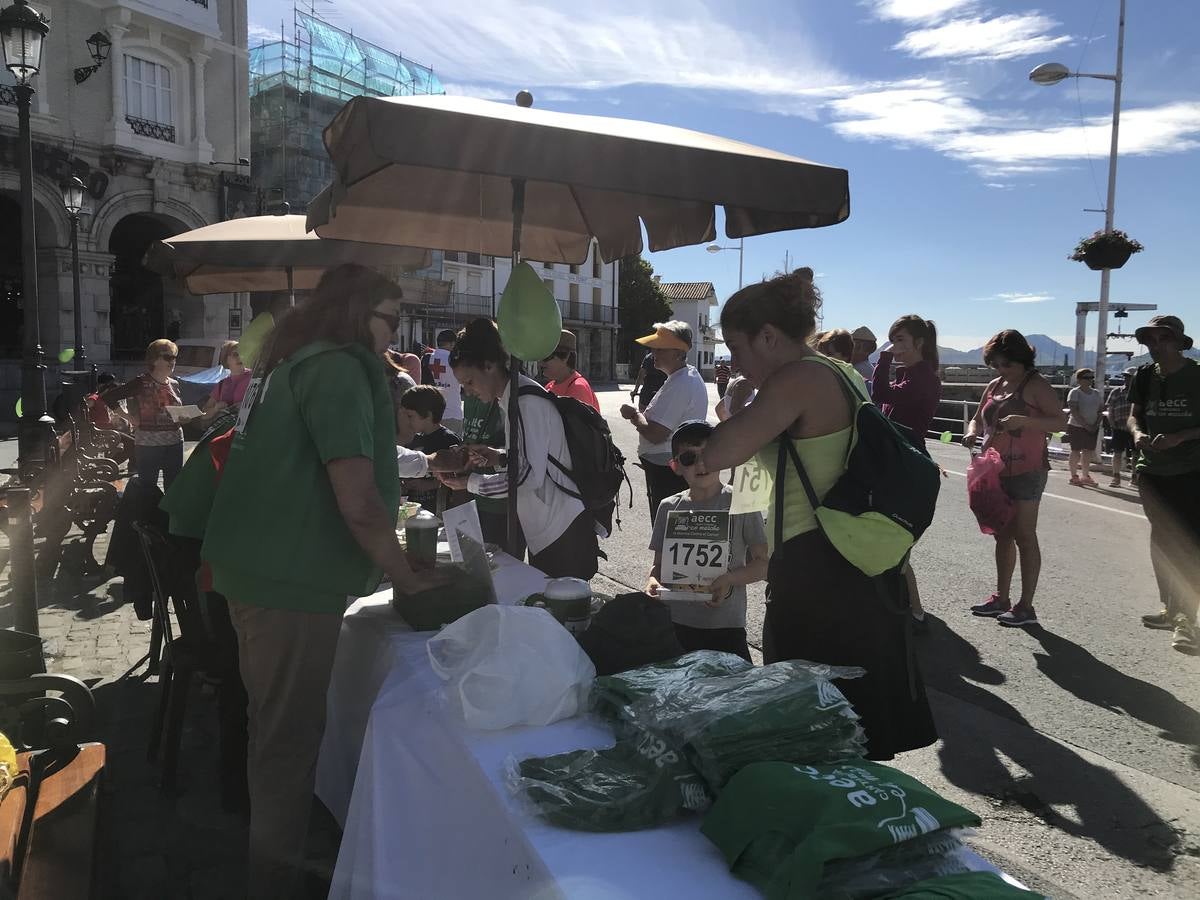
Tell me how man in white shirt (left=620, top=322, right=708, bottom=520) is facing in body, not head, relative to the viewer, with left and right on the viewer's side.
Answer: facing to the left of the viewer

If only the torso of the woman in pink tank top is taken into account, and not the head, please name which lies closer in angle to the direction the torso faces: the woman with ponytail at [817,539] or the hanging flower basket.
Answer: the woman with ponytail

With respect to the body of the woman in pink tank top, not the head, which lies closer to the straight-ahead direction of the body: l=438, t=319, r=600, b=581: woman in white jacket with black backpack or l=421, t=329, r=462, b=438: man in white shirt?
the woman in white jacket with black backpack

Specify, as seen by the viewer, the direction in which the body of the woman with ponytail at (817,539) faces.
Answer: to the viewer's left

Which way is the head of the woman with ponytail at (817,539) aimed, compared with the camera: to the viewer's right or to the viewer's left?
to the viewer's left

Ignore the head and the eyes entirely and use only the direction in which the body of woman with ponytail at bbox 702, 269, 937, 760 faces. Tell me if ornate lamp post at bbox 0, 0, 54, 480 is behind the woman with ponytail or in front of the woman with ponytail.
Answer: in front

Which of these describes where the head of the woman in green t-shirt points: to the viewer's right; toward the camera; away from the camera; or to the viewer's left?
to the viewer's right

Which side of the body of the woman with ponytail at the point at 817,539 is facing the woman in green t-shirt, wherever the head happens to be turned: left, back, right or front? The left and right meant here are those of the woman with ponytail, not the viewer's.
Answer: front

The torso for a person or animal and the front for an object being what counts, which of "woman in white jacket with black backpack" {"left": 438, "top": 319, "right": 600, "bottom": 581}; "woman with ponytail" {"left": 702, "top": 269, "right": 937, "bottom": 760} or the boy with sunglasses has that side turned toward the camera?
the boy with sunglasses

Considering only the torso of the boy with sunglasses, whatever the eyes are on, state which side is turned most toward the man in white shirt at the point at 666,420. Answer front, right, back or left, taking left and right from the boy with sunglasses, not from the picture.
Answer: back

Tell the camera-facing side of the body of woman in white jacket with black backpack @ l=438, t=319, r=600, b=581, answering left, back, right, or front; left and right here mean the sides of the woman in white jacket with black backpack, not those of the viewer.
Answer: left

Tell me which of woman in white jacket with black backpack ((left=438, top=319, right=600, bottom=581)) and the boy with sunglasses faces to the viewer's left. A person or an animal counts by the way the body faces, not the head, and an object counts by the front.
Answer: the woman in white jacket with black backpack
